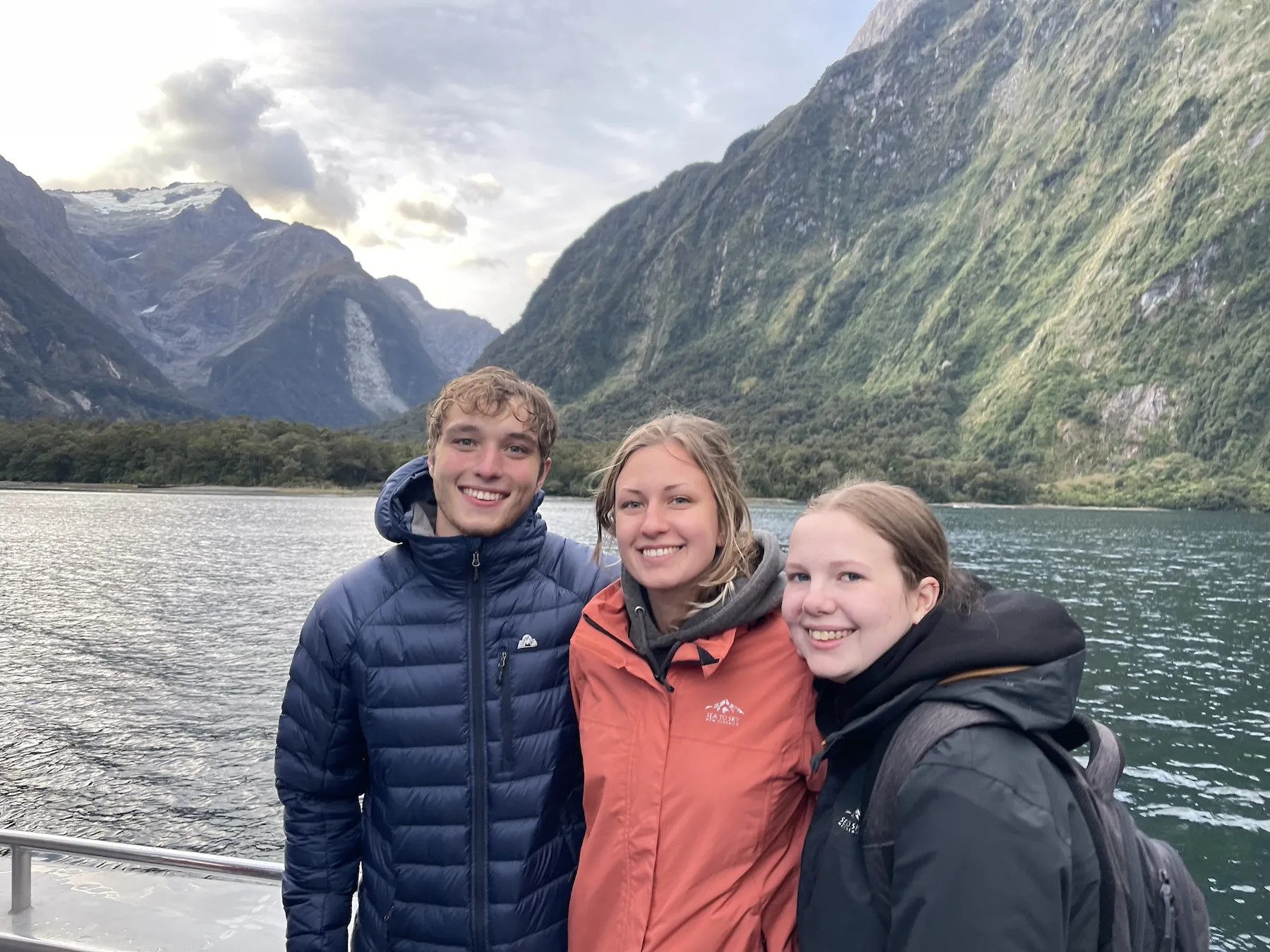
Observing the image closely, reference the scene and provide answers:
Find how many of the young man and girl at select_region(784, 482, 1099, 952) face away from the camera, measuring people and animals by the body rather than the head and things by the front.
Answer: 0

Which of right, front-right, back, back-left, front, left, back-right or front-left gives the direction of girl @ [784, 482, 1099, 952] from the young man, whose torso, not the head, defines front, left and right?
front-left

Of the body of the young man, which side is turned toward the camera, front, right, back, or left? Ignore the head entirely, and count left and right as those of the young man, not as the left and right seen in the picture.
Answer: front

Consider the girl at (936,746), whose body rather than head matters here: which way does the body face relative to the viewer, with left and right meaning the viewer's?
facing the viewer and to the left of the viewer

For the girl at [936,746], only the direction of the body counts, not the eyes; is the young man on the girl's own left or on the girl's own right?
on the girl's own right

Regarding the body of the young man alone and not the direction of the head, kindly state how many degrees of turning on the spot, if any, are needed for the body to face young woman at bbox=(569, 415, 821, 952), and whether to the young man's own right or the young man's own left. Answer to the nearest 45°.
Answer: approximately 45° to the young man's own left

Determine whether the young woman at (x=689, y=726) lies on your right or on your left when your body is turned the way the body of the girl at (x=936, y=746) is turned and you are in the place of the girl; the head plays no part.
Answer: on your right
